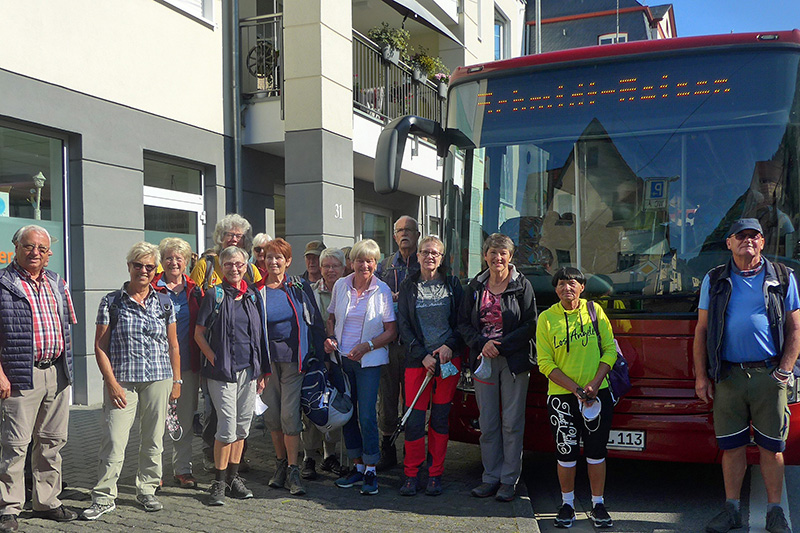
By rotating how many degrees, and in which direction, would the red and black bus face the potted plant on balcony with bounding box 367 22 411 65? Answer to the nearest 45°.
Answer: approximately 135° to its right

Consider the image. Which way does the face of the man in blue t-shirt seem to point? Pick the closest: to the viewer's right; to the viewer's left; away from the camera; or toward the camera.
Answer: toward the camera

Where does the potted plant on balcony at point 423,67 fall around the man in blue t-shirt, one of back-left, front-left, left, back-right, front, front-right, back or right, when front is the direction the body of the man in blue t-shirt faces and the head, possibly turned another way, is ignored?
back-right

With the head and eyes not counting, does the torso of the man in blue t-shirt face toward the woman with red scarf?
no

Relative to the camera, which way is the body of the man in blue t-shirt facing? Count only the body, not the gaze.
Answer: toward the camera

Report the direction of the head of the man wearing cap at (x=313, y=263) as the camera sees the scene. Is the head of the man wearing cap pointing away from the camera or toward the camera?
toward the camera

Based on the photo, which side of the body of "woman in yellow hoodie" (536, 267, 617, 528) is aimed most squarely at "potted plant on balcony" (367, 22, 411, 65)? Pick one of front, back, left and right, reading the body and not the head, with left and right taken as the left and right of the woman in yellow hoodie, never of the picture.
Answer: back

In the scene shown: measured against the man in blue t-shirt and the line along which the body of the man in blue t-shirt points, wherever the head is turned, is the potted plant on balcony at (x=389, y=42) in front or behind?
behind

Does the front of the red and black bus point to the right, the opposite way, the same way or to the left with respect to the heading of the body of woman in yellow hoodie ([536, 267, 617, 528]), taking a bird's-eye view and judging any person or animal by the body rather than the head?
the same way

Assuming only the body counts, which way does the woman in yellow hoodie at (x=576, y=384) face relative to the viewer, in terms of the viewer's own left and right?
facing the viewer

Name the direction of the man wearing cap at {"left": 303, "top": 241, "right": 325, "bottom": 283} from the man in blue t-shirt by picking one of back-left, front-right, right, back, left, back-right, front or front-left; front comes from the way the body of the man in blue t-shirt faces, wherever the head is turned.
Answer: right

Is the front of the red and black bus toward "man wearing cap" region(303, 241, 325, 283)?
no

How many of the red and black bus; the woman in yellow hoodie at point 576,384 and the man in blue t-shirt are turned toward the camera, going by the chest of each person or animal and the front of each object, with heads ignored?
3

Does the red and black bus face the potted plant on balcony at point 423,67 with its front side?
no

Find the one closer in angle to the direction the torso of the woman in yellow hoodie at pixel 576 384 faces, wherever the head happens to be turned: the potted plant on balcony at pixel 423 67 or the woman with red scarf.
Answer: the woman with red scarf
